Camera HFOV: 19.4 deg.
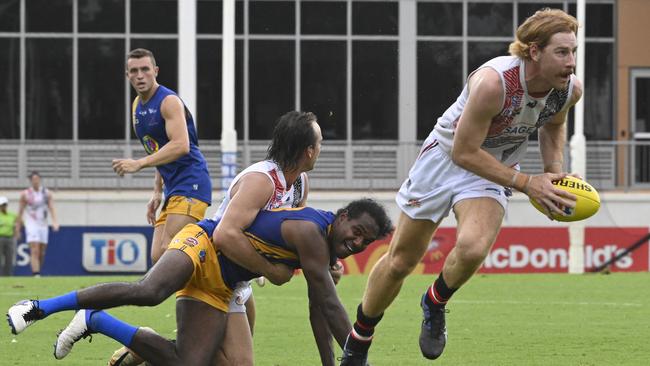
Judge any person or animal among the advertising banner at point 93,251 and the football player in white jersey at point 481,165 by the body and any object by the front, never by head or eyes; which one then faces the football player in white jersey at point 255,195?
the advertising banner

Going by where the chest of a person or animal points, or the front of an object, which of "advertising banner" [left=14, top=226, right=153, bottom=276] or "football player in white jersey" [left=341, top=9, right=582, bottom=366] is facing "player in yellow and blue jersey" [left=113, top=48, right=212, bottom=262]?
the advertising banner

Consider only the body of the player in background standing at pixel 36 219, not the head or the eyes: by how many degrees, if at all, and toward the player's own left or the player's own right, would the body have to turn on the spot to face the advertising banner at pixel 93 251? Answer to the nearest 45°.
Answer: approximately 135° to the player's own left

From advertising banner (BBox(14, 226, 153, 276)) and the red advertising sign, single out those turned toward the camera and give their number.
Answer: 2
